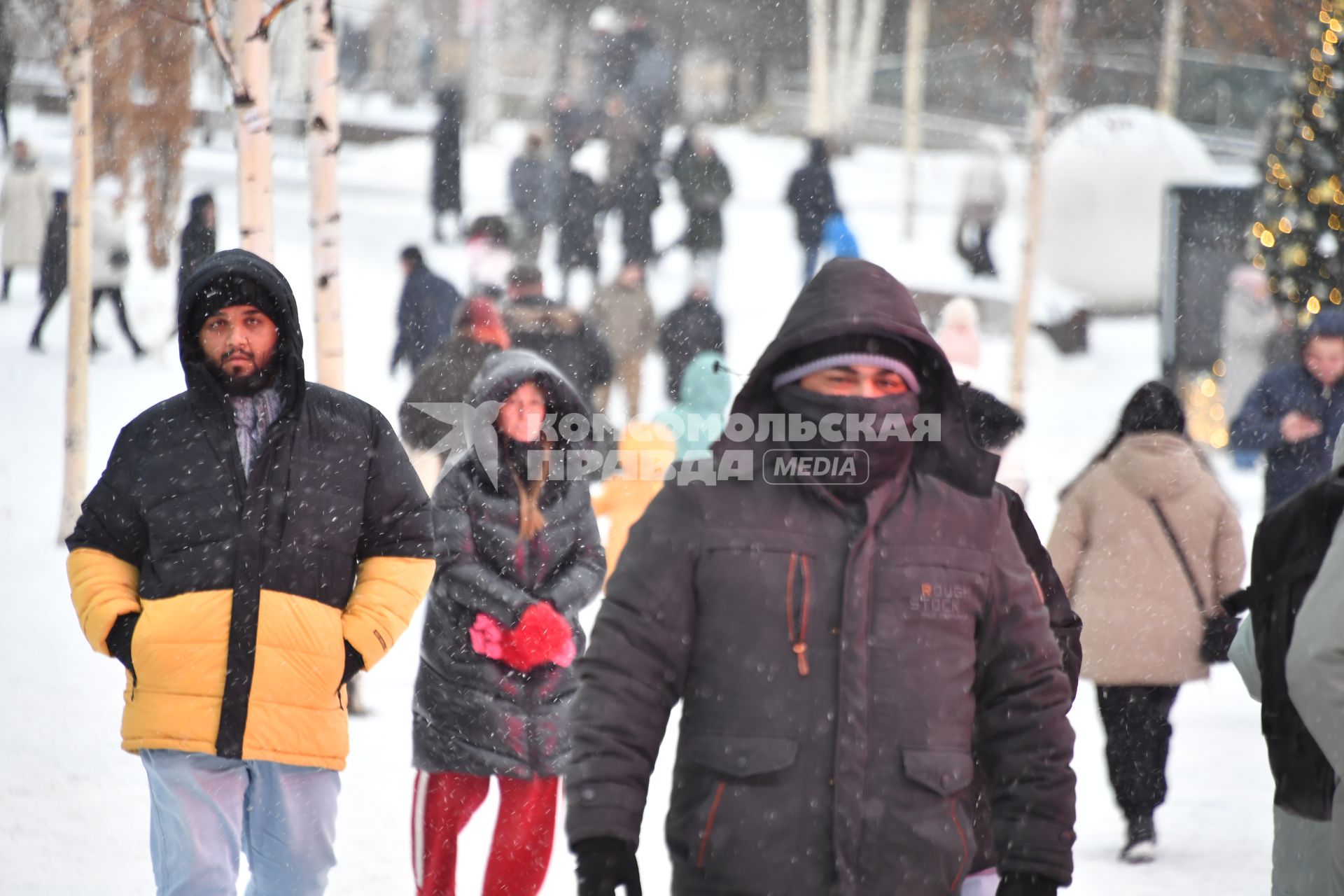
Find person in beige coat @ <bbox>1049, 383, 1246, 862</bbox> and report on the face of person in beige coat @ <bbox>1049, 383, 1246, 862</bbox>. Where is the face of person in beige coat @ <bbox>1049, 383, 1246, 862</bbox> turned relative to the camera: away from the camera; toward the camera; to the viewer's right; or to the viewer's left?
away from the camera

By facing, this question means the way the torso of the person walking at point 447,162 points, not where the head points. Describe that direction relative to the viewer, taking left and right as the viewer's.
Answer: facing away from the viewer

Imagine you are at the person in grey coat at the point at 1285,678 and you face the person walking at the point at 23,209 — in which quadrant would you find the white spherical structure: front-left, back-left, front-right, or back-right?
front-right

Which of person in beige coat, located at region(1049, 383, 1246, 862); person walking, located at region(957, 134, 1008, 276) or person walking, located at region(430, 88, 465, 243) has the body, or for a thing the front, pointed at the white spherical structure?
the person in beige coat

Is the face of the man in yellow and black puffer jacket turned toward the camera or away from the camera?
toward the camera

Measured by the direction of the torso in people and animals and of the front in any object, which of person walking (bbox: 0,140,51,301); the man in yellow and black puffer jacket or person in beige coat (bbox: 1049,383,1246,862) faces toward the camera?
the man in yellow and black puffer jacket

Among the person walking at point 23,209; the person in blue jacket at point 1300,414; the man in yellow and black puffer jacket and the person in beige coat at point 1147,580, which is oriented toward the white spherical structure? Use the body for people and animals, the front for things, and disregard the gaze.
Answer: the person in beige coat

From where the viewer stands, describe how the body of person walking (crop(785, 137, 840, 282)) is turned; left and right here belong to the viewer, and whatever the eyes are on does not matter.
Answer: facing away from the viewer
